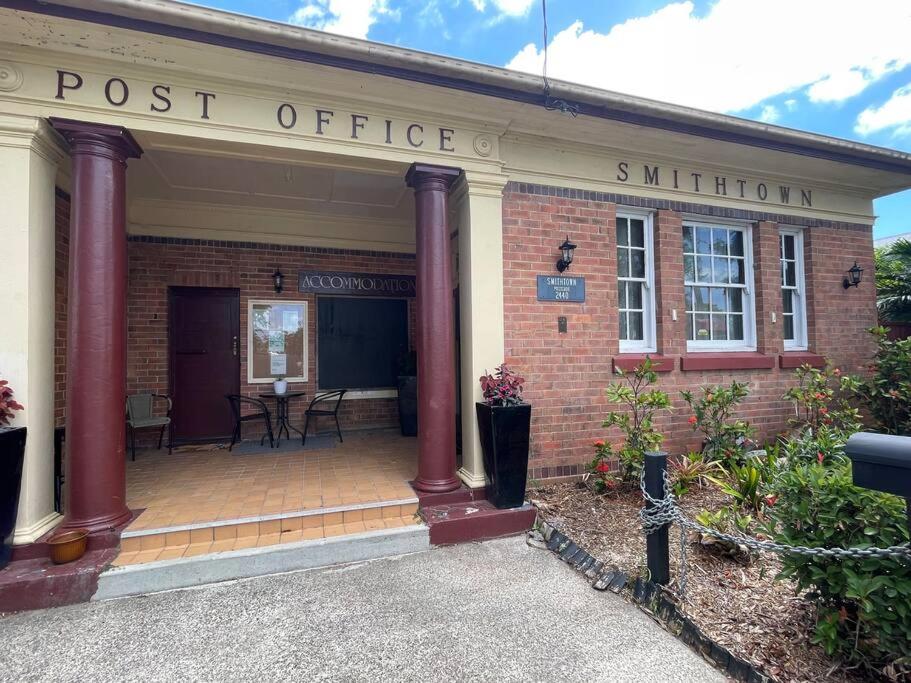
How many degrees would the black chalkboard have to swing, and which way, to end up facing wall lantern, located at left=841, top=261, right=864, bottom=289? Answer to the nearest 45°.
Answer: approximately 90° to its left

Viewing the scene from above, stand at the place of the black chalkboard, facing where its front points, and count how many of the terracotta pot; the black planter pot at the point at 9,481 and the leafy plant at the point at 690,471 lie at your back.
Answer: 0

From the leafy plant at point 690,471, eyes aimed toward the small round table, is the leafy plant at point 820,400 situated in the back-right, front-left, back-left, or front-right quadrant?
back-right

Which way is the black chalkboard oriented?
toward the camera

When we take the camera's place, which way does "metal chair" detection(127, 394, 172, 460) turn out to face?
facing the viewer and to the right of the viewer

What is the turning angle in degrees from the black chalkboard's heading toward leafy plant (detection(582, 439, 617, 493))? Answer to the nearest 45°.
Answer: approximately 45° to its left

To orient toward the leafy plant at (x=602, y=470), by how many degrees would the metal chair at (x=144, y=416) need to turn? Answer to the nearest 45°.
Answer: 0° — it already faces it

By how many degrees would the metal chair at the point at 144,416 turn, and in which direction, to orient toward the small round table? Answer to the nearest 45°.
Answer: approximately 45° to its left

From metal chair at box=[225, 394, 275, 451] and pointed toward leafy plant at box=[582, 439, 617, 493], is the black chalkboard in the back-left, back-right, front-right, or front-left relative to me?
front-left

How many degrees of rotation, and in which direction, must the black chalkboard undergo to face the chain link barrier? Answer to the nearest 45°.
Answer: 0° — it already faces it

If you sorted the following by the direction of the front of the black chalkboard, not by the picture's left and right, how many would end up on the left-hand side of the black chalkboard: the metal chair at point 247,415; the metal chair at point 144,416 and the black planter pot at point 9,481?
0

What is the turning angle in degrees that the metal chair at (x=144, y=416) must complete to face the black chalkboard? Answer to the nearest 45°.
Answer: approximately 45° to its left

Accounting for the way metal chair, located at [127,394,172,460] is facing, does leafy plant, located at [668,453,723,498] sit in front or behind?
in front
